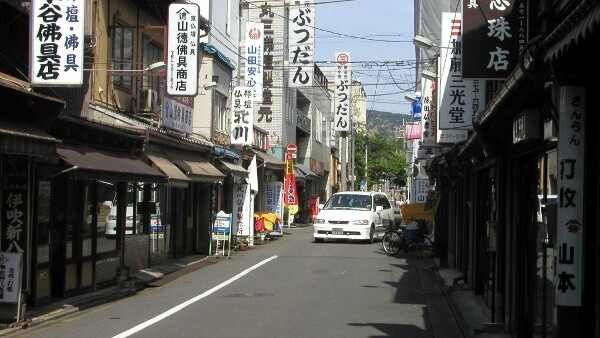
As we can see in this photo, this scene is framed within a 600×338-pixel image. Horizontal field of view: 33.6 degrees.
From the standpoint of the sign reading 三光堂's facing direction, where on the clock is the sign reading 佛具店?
The sign reading 佛具店 is roughly at 2 o'clock from the sign reading 三光堂.

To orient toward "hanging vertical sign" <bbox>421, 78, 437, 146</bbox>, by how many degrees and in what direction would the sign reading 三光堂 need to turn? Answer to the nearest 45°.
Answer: approximately 180°

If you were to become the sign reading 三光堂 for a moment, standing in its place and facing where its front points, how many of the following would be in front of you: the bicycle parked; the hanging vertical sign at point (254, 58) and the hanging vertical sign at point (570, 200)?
1

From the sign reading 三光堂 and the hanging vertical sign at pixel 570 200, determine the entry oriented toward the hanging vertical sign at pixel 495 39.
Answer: the sign reading 三光堂

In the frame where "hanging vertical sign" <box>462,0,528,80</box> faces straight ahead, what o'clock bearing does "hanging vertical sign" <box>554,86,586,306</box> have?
"hanging vertical sign" <box>554,86,586,306</box> is roughly at 12 o'clock from "hanging vertical sign" <box>462,0,528,80</box>.

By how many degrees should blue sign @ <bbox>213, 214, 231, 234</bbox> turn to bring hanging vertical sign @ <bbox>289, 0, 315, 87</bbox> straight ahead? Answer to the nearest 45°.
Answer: approximately 135° to its left

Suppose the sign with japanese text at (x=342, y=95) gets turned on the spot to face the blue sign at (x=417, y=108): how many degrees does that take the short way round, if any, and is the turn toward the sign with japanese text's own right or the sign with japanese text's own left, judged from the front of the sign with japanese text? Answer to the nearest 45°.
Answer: approximately 90° to the banner with japanese text's own left
